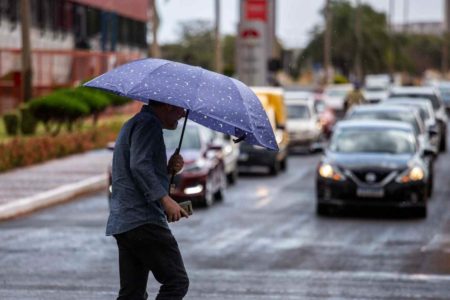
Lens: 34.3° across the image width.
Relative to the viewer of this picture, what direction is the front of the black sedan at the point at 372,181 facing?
facing the viewer

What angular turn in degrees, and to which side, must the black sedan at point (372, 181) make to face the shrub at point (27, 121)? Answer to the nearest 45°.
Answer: approximately 135° to its right

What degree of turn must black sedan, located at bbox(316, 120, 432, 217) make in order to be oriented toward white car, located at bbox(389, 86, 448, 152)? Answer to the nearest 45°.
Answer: approximately 180°

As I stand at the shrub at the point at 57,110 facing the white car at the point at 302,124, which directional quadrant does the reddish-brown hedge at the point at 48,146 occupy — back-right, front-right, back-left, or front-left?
back-right

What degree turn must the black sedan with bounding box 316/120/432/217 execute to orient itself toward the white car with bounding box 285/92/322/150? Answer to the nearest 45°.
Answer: approximately 180°
